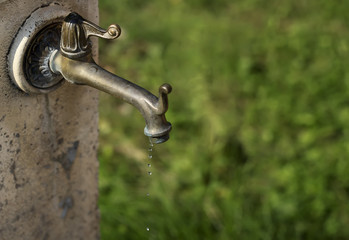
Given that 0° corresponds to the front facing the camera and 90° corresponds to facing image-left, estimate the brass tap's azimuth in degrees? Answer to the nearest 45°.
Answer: approximately 315°
